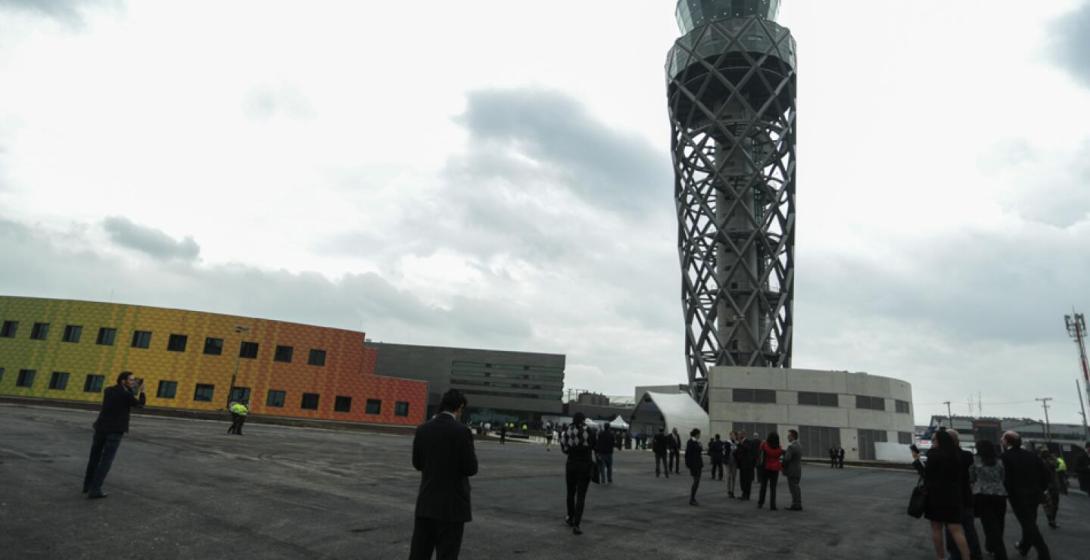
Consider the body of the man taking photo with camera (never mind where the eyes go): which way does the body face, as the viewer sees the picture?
to the viewer's right

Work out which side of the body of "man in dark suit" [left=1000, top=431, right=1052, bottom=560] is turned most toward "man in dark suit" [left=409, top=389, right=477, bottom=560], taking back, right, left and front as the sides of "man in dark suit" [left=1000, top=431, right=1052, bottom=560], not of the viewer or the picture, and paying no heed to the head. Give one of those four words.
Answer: left

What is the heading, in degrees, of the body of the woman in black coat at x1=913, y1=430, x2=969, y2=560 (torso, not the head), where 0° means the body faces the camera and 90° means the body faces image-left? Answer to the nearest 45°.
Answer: approximately 135°

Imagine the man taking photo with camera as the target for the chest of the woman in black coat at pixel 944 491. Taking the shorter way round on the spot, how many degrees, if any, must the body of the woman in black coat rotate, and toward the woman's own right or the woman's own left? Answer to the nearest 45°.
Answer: approximately 90° to the woman's own left

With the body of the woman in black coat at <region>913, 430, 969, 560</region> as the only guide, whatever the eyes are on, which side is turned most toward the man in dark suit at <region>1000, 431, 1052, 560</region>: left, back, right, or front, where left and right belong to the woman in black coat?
right

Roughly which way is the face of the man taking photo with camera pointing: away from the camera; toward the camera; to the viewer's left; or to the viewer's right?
to the viewer's right

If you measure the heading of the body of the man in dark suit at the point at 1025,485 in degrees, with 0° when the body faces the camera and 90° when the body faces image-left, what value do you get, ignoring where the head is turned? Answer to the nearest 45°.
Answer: approximately 135°

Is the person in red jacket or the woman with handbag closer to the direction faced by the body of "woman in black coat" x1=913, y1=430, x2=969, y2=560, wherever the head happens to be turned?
the person in red jacket

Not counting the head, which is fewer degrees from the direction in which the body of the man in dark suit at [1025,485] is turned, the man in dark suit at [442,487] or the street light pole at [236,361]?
the street light pole
